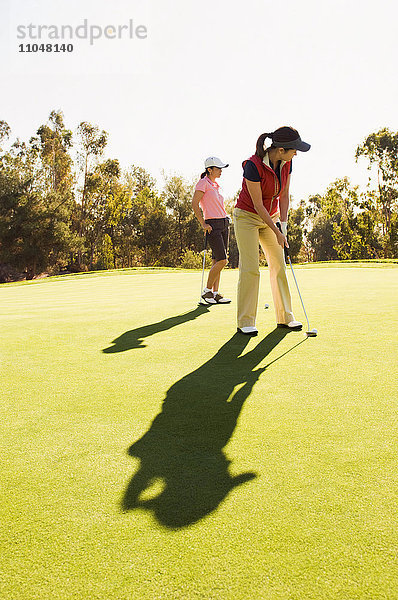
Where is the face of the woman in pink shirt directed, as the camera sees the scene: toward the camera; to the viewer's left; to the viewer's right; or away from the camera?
to the viewer's right

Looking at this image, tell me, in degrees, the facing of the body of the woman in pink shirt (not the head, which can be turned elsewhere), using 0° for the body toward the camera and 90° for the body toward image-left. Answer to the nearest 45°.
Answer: approximately 270°

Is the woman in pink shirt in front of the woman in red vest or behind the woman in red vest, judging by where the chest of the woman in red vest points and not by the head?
behind

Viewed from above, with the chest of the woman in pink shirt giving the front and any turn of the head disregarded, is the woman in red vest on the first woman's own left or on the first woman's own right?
on the first woman's own right

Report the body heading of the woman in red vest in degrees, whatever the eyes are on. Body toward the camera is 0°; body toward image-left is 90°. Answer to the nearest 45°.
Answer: approximately 315°

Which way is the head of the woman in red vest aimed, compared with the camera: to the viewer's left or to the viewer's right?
to the viewer's right
